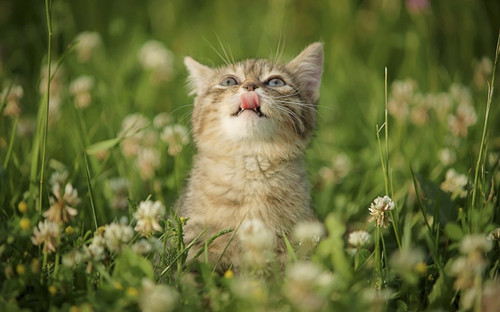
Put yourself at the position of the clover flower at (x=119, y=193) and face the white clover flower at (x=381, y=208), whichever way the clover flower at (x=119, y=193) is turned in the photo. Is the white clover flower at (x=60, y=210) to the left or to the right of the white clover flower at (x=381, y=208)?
right

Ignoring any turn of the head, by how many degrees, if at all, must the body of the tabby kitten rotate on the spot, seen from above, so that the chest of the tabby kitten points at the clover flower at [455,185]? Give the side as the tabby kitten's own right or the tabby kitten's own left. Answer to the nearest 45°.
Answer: approximately 90° to the tabby kitten's own left

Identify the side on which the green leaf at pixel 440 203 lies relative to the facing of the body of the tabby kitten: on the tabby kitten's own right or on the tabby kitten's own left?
on the tabby kitten's own left

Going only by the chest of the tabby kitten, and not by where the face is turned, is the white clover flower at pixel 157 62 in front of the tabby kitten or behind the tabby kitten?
behind

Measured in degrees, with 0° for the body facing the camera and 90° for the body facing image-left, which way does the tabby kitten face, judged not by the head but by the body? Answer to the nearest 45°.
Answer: approximately 0°

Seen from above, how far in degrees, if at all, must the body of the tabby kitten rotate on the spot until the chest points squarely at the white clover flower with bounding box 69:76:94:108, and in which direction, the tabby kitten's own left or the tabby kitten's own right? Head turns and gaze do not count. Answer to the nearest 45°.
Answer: approximately 135° to the tabby kitten's own right

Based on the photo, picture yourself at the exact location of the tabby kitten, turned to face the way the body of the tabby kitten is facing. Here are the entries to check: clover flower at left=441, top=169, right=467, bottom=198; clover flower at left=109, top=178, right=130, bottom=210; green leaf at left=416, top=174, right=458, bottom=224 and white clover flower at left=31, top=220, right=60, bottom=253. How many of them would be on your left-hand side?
2

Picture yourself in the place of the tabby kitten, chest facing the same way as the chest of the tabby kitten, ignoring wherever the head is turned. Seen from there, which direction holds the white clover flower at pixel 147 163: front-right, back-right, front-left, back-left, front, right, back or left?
back-right
